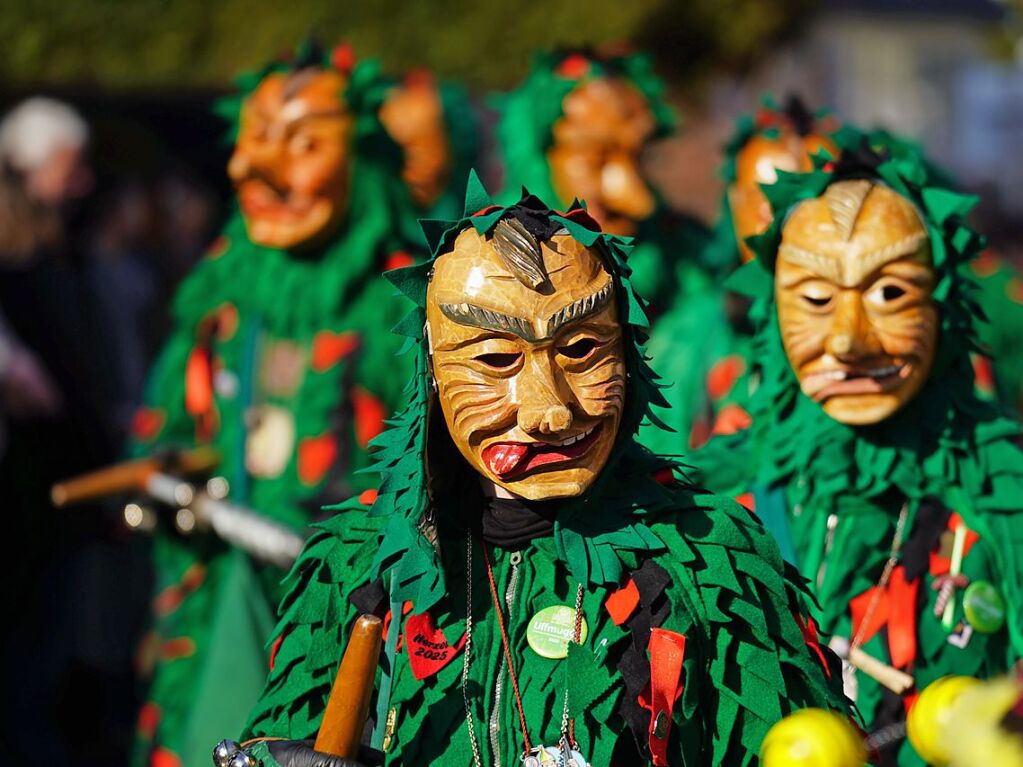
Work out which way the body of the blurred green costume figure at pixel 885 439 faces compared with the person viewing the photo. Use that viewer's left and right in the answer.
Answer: facing the viewer

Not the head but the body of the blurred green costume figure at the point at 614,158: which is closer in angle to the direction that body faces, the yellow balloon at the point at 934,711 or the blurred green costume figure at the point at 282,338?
the yellow balloon

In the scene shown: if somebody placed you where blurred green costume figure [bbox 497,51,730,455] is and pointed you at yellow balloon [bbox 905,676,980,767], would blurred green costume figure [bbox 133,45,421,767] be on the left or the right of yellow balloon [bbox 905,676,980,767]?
right

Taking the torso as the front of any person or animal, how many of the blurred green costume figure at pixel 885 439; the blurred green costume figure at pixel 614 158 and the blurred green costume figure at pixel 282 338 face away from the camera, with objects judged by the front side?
0

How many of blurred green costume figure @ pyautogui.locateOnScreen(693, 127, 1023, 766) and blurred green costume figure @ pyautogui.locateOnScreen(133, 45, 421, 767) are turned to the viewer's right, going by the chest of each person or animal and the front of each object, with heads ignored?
0

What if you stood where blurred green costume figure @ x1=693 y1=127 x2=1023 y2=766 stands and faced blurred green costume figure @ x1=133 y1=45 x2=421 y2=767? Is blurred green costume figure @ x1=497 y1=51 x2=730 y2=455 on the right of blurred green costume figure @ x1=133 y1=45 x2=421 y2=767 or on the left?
right

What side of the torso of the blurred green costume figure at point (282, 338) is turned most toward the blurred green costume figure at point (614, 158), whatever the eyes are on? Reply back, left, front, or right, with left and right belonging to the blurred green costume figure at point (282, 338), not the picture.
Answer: back

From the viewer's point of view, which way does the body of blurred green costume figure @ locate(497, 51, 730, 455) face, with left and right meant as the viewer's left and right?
facing the viewer and to the right of the viewer

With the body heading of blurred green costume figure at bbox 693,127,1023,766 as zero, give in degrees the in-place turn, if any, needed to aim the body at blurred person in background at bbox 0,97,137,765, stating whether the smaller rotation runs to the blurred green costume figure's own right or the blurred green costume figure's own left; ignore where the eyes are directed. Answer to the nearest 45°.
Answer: approximately 135° to the blurred green costume figure's own right

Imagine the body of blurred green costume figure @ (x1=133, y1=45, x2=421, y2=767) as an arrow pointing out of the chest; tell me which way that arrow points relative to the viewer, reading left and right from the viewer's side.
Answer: facing the viewer and to the left of the viewer

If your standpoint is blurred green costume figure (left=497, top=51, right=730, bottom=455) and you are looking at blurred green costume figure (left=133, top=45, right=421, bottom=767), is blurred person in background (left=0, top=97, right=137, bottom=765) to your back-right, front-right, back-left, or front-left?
front-right
